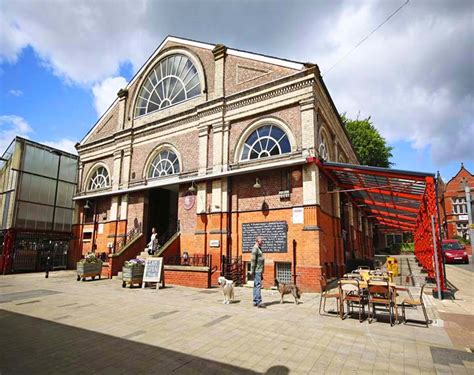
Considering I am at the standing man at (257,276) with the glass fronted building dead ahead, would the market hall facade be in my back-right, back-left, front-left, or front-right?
front-right

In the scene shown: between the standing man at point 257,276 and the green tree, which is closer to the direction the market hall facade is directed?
the standing man

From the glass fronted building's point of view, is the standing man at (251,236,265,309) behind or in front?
in front

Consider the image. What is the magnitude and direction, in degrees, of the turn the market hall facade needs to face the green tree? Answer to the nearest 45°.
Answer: approximately 180°

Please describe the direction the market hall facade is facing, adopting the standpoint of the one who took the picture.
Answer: facing the viewer and to the left of the viewer

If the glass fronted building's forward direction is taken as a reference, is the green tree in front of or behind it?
in front

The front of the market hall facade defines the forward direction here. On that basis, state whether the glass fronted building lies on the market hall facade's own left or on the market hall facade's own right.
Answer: on the market hall facade's own right

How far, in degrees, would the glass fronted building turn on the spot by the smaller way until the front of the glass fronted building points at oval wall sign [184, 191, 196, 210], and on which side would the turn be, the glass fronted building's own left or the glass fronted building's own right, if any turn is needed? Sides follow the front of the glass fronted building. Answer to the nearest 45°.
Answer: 0° — it already faces it

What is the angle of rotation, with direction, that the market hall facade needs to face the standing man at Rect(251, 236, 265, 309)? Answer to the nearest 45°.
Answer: approximately 45° to its left

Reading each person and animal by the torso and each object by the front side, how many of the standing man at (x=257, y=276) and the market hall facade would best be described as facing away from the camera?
0
